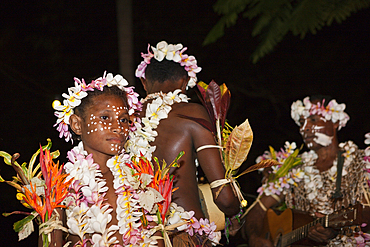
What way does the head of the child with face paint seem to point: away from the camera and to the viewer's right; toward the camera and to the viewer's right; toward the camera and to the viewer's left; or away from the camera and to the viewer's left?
toward the camera and to the viewer's right

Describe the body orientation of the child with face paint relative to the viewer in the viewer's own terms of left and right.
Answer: facing the viewer and to the right of the viewer
